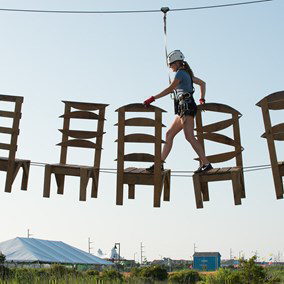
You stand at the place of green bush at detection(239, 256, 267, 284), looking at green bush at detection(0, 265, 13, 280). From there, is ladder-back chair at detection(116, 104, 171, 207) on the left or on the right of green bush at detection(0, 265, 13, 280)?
left

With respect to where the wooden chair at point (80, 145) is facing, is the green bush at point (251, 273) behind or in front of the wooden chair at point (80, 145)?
behind

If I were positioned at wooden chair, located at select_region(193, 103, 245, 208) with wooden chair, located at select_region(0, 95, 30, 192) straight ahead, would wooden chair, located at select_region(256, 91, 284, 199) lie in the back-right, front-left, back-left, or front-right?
back-left

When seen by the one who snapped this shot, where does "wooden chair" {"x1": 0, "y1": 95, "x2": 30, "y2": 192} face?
facing away from the viewer and to the right of the viewer
